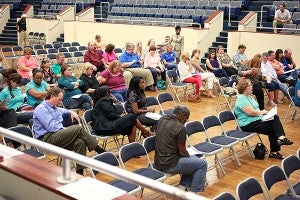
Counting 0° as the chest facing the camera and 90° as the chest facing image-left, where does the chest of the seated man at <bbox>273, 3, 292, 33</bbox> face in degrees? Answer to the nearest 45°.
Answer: approximately 0°

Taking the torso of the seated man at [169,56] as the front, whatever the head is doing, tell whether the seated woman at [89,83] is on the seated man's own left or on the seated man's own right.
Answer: on the seated man's own right

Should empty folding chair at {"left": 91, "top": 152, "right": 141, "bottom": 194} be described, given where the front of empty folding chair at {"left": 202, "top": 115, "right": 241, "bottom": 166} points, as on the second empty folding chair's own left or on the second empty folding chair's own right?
on the second empty folding chair's own right
